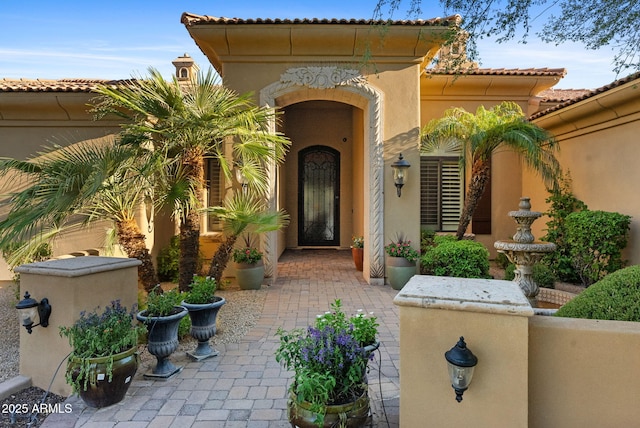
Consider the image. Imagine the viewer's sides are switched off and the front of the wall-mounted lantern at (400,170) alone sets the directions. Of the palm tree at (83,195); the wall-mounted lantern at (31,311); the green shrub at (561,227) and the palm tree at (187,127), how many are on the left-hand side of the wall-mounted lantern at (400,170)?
1

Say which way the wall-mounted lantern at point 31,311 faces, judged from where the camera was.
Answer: facing the viewer and to the left of the viewer

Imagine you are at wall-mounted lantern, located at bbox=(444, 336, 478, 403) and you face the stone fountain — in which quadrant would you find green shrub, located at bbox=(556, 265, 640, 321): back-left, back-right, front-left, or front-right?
front-right

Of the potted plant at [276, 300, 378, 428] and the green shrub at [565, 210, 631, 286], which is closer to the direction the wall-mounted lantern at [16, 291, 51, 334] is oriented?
the potted plant

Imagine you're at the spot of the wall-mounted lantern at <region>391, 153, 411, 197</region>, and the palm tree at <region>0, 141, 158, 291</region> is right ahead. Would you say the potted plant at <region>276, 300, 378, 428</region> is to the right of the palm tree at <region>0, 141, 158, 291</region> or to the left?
left

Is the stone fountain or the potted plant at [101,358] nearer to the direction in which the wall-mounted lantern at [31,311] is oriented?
the potted plant

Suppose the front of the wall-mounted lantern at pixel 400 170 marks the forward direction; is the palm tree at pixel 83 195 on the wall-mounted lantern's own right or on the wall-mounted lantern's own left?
on the wall-mounted lantern's own right

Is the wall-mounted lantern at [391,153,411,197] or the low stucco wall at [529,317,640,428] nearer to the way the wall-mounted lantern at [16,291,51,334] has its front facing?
the low stucco wall

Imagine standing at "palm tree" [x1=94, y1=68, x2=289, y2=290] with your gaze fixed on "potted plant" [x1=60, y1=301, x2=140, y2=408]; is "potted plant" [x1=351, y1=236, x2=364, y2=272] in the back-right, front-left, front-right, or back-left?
back-left

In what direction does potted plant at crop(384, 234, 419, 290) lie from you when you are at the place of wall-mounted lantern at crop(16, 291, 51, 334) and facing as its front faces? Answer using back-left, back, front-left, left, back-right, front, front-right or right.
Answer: back-left

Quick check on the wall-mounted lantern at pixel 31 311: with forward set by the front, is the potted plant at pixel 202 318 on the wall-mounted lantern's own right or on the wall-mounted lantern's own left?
on the wall-mounted lantern's own left

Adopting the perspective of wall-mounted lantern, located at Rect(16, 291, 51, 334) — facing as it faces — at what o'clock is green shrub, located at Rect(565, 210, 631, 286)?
The green shrub is roughly at 8 o'clock from the wall-mounted lantern.

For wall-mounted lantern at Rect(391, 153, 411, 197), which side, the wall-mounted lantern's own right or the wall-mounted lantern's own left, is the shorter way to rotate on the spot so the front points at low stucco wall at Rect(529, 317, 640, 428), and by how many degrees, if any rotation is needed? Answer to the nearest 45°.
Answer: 0° — it already faces it

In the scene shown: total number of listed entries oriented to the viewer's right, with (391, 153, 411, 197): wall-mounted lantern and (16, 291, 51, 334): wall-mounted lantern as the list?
0

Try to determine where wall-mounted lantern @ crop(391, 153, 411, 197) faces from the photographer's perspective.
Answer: facing the viewer

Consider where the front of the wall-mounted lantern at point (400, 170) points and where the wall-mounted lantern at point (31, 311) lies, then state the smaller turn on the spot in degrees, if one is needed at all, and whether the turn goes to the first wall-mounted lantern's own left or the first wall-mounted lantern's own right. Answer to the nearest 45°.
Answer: approximately 45° to the first wall-mounted lantern's own right

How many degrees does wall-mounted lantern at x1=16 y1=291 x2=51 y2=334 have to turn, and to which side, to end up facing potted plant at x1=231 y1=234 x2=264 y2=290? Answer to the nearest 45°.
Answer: approximately 180°
